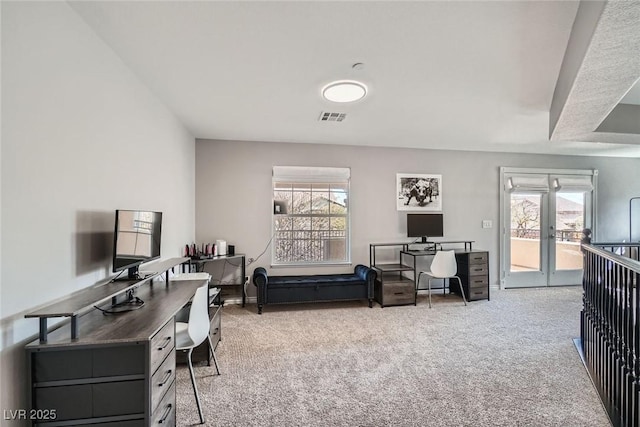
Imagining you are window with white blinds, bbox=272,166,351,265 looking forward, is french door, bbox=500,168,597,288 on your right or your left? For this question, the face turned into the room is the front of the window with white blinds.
on your left

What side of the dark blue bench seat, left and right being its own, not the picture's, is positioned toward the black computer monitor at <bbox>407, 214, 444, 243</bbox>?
left

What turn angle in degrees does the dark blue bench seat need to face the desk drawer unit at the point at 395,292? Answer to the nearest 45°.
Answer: approximately 90° to its left

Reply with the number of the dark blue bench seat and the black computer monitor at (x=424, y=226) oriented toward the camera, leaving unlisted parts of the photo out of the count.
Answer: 2

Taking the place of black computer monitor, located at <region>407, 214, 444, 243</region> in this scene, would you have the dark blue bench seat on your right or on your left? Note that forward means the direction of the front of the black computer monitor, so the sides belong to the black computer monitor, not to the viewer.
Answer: on your right
